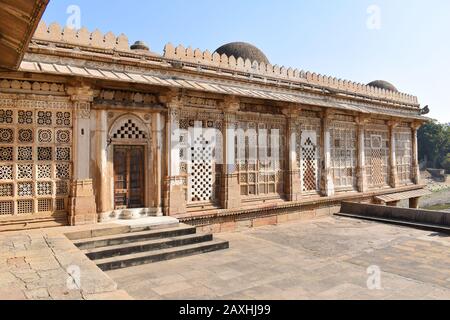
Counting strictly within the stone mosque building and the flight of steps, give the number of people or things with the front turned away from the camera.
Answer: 0

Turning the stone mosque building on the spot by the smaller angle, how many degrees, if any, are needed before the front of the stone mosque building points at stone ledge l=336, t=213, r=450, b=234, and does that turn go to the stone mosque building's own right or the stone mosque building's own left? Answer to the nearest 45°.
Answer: approximately 45° to the stone mosque building's own left

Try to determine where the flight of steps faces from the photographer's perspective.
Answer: facing the viewer and to the right of the viewer

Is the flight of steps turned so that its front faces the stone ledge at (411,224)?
no

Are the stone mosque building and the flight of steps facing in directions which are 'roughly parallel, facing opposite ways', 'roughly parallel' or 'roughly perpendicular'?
roughly parallel

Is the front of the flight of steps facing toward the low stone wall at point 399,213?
no

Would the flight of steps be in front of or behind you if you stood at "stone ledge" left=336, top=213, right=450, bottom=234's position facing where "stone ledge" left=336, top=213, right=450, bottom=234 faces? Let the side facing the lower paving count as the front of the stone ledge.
in front

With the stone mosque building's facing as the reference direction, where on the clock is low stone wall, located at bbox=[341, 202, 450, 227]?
The low stone wall is roughly at 10 o'clock from the stone mosque building.
